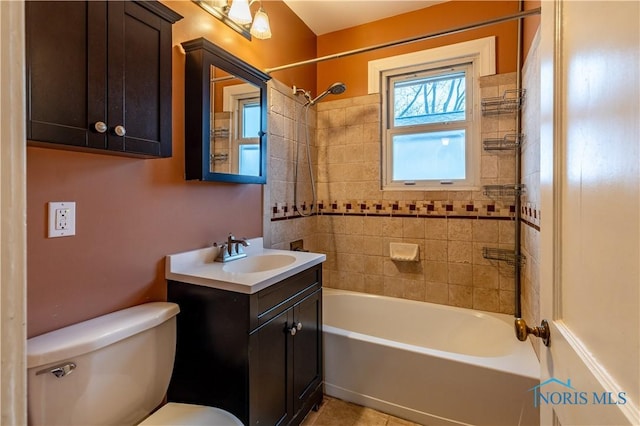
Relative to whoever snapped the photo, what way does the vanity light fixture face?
facing the viewer and to the right of the viewer

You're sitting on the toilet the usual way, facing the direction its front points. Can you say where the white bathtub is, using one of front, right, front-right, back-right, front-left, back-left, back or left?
front-left

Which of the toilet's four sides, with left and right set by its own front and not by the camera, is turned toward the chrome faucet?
left

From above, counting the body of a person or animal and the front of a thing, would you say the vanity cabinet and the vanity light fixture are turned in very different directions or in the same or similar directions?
same or similar directions

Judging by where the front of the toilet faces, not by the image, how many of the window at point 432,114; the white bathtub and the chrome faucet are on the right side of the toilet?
0

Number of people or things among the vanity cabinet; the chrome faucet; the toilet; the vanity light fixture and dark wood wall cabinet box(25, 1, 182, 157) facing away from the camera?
0

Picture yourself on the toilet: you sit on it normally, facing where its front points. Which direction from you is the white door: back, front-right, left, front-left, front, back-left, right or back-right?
front

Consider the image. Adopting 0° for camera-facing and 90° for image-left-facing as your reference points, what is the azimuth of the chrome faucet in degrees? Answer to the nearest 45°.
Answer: approximately 315°

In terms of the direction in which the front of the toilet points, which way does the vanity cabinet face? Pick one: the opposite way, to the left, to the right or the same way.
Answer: the same way

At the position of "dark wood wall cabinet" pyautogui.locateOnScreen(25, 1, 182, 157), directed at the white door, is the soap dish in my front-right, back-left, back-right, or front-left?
front-left

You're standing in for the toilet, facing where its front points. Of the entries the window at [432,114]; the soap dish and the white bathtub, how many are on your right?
0

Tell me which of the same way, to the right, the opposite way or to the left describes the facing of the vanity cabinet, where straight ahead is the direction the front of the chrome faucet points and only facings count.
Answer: the same way

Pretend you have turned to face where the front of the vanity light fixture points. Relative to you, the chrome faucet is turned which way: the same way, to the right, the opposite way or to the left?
the same way

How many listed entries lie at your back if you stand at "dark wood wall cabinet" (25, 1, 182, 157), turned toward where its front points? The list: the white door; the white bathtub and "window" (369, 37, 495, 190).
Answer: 0

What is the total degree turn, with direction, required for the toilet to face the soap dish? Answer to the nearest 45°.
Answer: approximately 45° to its left

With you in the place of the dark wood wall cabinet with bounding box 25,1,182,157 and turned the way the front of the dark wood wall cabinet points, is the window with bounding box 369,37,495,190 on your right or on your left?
on your left

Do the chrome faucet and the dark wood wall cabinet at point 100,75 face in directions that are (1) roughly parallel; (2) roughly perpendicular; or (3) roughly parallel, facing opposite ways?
roughly parallel
